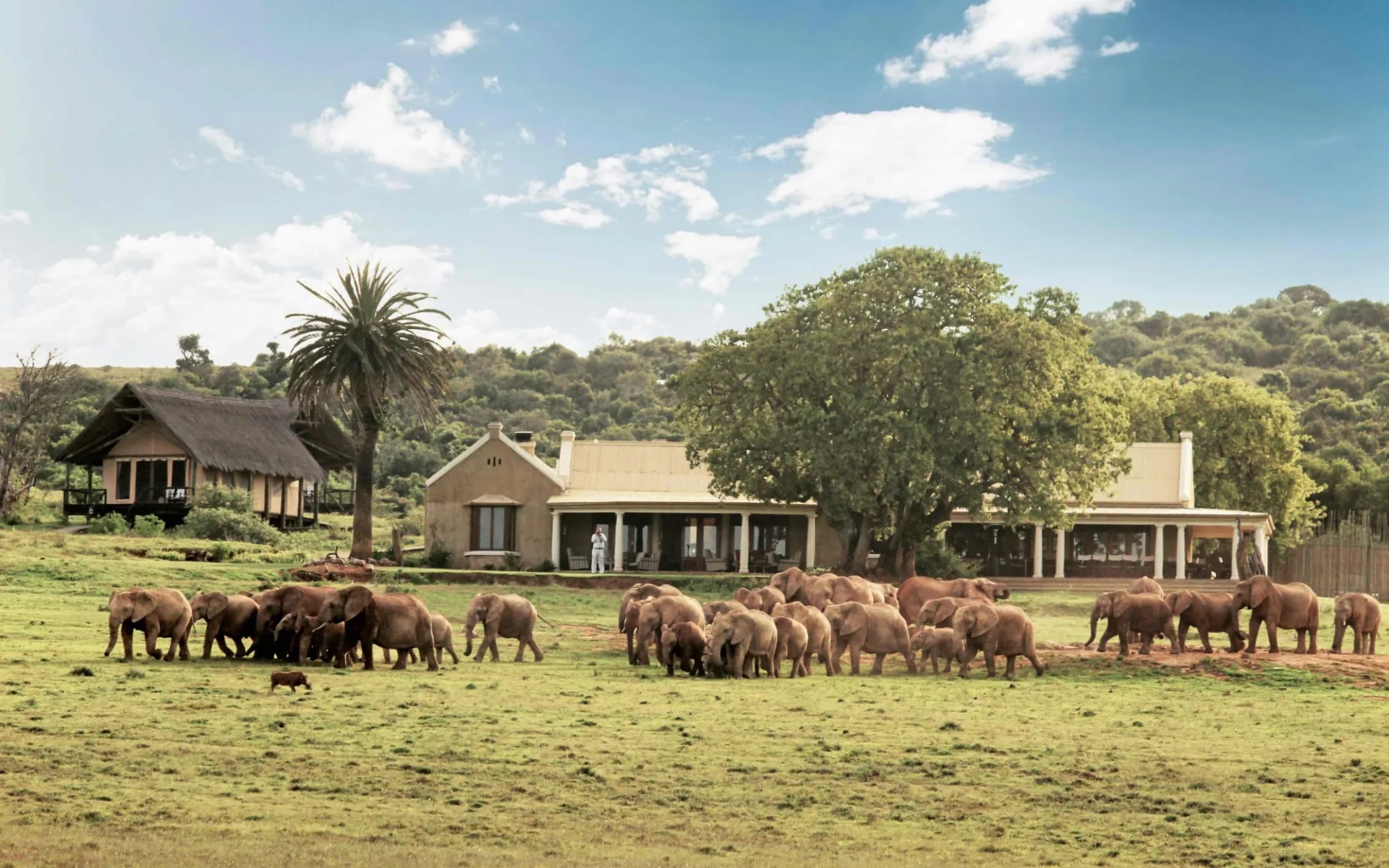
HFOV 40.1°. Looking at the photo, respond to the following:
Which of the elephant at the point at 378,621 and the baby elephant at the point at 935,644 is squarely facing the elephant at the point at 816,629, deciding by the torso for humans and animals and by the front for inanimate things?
the baby elephant

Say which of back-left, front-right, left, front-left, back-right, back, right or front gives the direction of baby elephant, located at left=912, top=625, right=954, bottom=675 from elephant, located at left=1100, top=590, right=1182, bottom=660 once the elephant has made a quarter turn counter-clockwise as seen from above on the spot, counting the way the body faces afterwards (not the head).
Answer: front-right

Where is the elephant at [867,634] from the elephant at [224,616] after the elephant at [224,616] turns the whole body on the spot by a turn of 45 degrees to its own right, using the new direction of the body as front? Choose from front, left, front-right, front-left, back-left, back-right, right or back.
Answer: back-right

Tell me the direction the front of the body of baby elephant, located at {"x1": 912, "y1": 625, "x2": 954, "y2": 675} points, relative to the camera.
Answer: to the viewer's left

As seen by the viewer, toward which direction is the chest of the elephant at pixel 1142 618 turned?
to the viewer's left

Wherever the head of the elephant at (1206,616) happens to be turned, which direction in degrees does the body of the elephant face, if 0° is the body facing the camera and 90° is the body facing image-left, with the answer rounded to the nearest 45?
approximately 90°

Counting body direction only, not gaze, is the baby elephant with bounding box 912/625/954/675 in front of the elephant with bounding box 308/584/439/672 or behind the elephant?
behind

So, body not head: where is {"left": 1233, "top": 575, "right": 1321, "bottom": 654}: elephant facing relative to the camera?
to the viewer's left

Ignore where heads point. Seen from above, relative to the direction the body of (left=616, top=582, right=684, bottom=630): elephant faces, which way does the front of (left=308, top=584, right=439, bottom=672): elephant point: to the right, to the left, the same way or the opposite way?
the same way

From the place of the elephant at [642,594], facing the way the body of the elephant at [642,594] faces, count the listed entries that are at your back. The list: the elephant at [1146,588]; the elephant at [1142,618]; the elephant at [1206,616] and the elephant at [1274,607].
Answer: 4

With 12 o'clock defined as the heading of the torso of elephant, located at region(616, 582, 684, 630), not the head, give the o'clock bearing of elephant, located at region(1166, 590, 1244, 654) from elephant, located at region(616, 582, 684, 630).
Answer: elephant, located at region(1166, 590, 1244, 654) is roughly at 6 o'clock from elephant, located at region(616, 582, 684, 630).

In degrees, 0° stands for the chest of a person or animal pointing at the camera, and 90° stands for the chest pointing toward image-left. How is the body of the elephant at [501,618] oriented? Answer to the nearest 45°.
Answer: approximately 90°

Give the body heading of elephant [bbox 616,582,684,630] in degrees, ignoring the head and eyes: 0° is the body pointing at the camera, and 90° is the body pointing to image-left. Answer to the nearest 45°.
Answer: approximately 90°

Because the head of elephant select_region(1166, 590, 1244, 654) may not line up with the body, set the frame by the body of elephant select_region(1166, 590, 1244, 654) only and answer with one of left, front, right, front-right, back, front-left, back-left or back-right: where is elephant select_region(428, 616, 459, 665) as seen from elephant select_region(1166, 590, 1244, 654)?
front-left

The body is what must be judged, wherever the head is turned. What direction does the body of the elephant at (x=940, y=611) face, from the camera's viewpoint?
to the viewer's left

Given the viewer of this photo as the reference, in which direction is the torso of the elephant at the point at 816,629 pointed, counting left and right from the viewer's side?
facing to the left of the viewer

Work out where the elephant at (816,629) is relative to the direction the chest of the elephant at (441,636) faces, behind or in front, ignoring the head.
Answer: behind

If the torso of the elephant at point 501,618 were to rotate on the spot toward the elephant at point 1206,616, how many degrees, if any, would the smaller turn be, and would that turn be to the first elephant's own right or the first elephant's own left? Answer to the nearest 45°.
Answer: approximately 180°

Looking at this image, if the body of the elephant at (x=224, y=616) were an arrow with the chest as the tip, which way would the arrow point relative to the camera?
to the viewer's left

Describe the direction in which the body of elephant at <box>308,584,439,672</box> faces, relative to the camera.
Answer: to the viewer's left

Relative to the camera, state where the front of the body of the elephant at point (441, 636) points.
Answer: to the viewer's left
